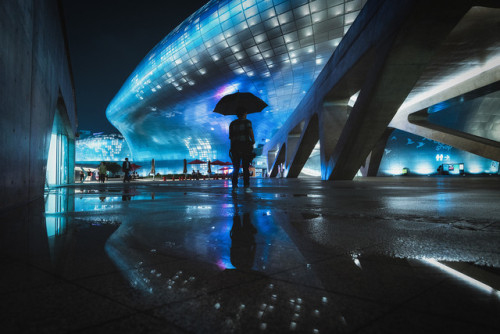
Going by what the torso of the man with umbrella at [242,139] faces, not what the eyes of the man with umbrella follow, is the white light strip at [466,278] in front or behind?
behind

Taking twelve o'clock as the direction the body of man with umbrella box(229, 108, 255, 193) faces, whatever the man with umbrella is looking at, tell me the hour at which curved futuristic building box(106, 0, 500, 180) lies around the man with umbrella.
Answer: The curved futuristic building is roughly at 1 o'clock from the man with umbrella.

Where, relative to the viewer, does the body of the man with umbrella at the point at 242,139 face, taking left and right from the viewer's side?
facing away from the viewer

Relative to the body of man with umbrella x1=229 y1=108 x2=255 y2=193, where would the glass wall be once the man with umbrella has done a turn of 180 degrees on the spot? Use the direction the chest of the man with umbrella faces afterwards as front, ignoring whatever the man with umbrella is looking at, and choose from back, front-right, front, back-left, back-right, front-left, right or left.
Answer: back-right

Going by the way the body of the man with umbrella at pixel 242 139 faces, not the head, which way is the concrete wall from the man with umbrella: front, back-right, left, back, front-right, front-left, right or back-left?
back-left
